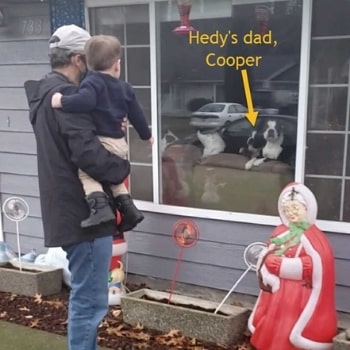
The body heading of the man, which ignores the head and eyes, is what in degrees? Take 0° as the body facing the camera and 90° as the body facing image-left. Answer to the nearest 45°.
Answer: approximately 225°

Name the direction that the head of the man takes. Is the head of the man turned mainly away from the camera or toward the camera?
away from the camera

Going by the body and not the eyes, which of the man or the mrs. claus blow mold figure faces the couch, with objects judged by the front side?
the man

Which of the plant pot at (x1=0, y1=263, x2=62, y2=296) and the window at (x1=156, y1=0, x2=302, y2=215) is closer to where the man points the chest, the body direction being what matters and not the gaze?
the window

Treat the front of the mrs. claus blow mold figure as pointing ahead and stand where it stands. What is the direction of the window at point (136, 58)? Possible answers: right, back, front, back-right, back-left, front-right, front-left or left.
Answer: right

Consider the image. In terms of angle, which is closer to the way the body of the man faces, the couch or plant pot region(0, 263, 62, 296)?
the couch

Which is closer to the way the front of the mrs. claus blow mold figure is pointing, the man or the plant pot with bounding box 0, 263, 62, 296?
the man
